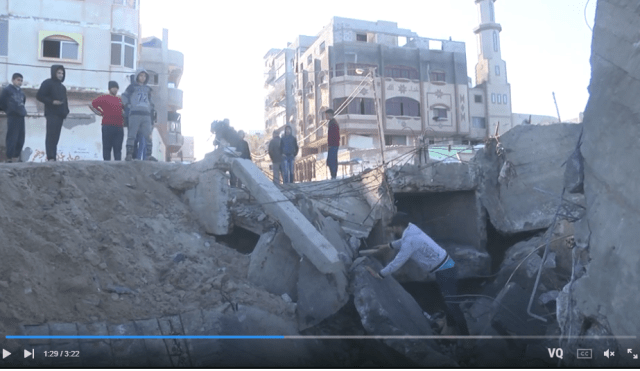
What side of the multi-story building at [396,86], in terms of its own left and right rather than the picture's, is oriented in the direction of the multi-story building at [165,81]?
right

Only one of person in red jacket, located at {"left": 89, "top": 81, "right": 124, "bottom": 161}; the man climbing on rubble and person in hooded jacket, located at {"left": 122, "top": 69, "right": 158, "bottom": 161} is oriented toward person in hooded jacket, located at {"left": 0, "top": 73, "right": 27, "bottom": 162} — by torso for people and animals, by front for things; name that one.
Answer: the man climbing on rubble

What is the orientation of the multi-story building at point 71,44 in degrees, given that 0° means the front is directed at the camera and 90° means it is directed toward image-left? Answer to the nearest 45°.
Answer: approximately 0°

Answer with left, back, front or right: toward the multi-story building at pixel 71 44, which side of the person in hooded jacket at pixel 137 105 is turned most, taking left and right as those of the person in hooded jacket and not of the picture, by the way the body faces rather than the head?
back

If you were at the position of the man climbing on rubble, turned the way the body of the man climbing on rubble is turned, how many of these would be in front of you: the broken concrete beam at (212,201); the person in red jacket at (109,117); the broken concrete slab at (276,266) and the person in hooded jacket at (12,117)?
4

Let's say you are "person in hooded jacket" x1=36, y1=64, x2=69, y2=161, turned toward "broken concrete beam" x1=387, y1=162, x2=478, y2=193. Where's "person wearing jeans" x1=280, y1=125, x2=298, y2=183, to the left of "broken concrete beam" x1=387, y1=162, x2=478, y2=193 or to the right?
left

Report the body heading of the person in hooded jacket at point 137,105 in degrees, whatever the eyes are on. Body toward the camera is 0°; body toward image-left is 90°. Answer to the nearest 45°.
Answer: approximately 0°

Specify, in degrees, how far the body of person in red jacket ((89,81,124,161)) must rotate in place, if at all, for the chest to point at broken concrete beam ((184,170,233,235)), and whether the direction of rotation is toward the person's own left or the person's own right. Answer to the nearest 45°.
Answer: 0° — they already face it

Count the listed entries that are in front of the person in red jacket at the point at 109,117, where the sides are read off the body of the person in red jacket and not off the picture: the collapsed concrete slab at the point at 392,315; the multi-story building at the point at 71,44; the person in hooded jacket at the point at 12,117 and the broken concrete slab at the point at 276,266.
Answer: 2
